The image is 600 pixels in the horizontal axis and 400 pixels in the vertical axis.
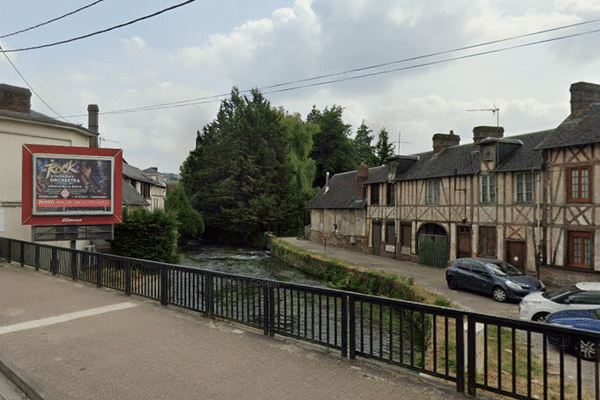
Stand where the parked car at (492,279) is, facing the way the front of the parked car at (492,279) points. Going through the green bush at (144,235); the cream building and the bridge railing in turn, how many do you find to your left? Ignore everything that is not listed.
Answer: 0

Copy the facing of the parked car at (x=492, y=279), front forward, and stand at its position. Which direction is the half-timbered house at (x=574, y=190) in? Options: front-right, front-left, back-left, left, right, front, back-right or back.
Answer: left

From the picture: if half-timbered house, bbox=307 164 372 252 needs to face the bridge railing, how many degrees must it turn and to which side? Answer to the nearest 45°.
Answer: approximately 45° to its left

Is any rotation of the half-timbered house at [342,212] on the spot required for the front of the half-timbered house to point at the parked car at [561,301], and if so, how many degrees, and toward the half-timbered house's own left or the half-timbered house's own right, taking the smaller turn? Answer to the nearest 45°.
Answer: approximately 45° to the half-timbered house's own left

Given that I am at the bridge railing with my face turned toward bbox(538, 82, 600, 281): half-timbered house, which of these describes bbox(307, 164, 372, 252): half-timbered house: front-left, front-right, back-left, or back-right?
front-left

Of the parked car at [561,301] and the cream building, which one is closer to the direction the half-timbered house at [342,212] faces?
the cream building

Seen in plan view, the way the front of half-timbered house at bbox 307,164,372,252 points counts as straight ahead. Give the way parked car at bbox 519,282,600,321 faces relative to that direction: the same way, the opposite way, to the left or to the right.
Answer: to the right

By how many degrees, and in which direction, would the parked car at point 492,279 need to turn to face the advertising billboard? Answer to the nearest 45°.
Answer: approximately 90° to its right

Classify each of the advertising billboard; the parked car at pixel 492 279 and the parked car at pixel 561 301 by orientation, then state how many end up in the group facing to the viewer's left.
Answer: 1

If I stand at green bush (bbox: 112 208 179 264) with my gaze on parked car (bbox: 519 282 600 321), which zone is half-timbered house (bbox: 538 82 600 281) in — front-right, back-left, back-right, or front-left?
front-left

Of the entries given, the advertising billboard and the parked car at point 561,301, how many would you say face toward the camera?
1

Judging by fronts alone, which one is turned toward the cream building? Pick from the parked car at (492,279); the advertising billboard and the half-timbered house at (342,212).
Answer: the half-timbered house

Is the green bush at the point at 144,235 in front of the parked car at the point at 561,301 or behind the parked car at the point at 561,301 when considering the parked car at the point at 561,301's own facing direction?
in front

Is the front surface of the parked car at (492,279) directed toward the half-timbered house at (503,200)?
no

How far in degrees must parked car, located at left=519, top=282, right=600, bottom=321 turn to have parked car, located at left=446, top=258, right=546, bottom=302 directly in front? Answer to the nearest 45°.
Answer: approximately 45° to its right

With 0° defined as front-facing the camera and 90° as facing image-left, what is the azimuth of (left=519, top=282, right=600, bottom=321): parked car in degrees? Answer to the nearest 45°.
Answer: approximately 90°
